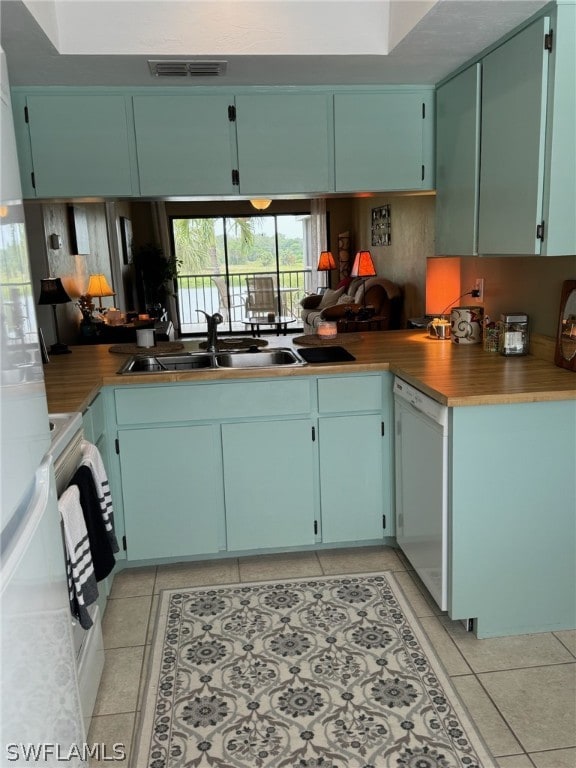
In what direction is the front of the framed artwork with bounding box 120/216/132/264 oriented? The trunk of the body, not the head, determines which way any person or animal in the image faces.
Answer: to the viewer's right

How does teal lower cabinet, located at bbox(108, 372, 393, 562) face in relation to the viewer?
toward the camera

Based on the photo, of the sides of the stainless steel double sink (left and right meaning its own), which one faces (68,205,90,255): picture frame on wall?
back

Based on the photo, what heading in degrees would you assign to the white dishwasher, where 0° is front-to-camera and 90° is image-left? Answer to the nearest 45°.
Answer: approximately 90°

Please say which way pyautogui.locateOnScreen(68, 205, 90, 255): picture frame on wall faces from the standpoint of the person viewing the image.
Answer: facing the viewer and to the right of the viewer

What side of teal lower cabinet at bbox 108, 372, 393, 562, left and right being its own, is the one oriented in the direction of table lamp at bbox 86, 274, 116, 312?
back

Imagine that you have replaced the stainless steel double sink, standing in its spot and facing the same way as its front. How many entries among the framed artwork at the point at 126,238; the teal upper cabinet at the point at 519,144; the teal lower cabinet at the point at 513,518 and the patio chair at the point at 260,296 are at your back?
2

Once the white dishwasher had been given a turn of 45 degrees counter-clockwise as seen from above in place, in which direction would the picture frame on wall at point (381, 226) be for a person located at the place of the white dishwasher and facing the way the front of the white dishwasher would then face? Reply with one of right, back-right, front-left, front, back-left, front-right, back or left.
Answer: back-right

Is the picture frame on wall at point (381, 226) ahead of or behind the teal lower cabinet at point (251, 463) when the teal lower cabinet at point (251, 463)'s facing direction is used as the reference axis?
behind

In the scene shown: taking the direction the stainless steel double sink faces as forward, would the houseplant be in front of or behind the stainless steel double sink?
behind

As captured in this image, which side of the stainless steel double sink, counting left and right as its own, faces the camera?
front

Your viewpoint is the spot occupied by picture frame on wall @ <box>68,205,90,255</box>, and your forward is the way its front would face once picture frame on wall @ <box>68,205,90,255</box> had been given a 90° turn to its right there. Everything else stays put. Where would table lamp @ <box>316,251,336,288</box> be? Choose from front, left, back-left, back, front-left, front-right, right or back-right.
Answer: back

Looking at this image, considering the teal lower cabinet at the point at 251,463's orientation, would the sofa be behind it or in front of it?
behind

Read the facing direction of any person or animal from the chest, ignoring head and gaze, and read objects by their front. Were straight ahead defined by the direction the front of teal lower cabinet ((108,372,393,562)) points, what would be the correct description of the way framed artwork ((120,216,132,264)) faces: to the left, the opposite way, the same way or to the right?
to the left

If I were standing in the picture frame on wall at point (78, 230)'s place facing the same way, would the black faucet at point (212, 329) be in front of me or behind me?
in front

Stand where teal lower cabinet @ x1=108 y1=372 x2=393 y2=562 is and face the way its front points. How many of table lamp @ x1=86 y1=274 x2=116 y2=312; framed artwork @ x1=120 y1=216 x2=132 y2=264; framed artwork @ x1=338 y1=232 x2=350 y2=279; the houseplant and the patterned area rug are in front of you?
1
